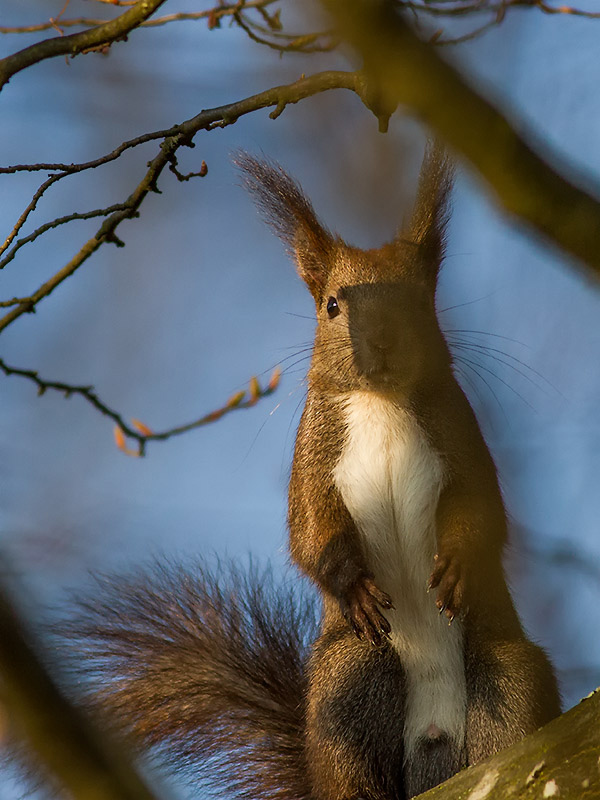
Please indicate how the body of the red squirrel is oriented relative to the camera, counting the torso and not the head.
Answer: toward the camera
